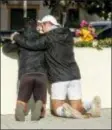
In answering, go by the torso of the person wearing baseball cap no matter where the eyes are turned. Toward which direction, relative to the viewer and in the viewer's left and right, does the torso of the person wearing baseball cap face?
facing away from the viewer and to the left of the viewer

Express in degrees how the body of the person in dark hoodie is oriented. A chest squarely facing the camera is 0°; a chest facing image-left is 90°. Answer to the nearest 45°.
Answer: approximately 180°
